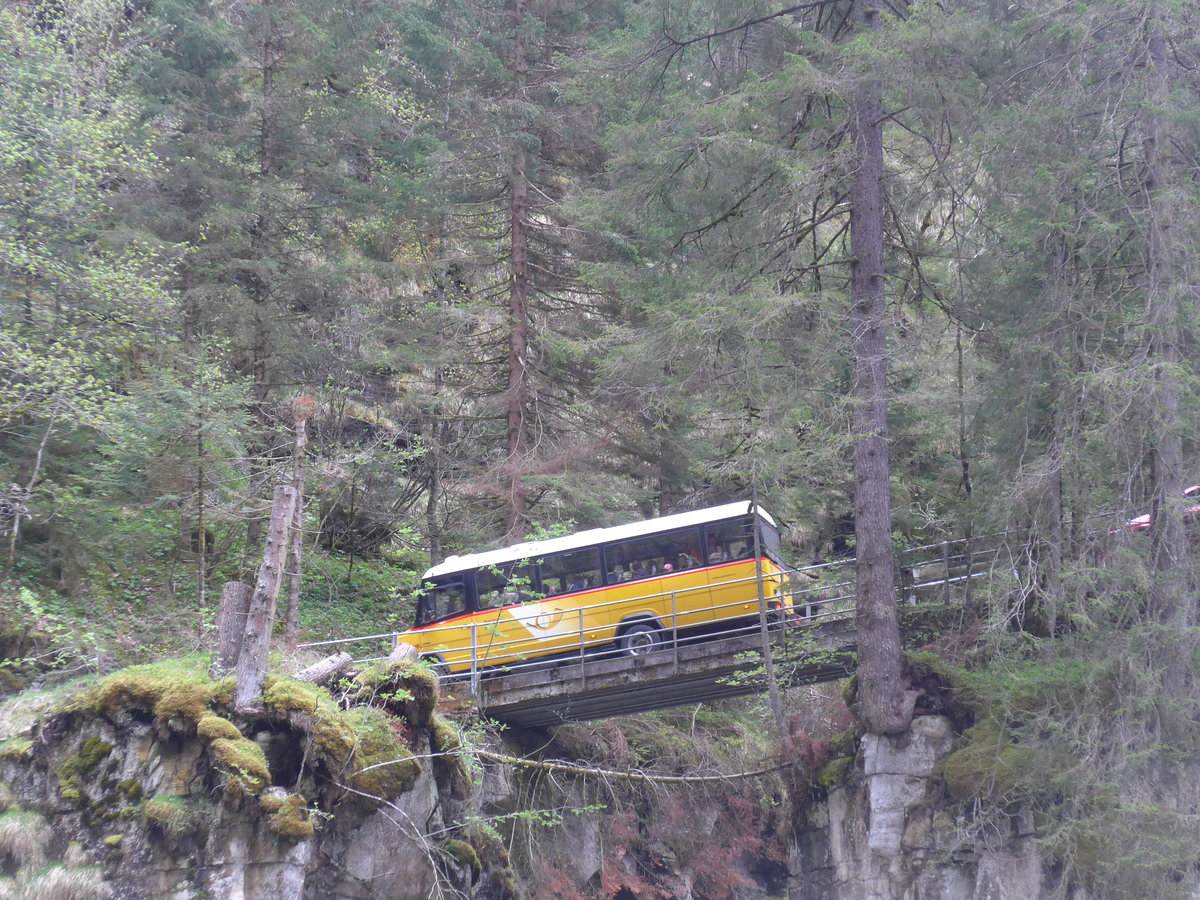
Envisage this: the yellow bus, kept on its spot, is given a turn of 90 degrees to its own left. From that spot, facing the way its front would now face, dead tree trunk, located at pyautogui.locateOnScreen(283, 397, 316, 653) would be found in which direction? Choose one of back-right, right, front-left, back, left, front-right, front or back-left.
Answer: front-right

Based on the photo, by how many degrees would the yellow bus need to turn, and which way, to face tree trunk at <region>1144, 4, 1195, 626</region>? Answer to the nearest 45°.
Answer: approximately 135° to its left

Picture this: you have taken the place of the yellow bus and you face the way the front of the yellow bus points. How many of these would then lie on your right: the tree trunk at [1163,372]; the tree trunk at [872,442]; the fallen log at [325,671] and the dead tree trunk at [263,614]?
0

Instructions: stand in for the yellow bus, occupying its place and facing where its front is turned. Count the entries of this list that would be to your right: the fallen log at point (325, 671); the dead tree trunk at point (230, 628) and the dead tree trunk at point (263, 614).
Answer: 0

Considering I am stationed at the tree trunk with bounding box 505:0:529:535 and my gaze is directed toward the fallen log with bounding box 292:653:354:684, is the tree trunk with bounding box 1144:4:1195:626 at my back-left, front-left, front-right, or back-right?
front-left

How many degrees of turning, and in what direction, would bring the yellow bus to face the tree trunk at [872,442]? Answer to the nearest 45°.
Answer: approximately 135° to its left

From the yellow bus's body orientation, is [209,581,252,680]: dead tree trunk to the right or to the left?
on its left

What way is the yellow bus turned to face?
to the viewer's left

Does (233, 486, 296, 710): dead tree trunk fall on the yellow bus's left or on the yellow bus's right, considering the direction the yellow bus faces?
on its left
